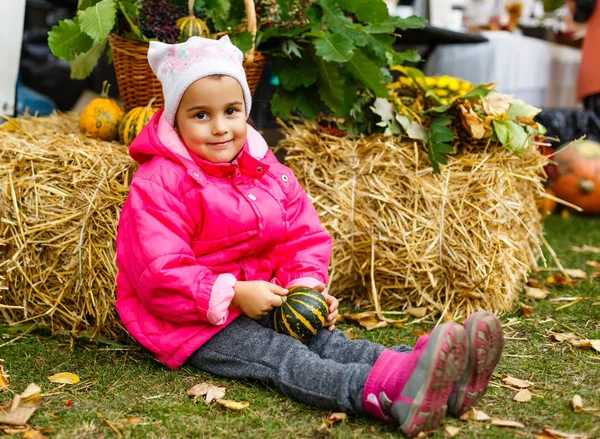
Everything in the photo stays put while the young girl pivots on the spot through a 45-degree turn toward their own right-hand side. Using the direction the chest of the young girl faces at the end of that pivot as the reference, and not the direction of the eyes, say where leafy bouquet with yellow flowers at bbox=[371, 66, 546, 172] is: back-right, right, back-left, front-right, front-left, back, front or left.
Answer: back-left

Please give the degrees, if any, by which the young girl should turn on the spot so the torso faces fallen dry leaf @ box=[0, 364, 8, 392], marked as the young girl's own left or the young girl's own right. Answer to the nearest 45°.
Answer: approximately 135° to the young girl's own right

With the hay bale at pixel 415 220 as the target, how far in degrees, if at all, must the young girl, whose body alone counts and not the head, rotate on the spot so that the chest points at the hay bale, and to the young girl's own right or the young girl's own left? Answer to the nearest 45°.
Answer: approximately 90° to the young girl's own left

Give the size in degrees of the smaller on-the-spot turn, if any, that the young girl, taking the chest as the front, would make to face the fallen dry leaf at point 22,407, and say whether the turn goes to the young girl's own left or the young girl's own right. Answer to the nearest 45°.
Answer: approximately 90° to the young girl's own right

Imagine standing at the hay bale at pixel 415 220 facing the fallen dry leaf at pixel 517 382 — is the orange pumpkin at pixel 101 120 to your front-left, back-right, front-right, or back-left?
back-right

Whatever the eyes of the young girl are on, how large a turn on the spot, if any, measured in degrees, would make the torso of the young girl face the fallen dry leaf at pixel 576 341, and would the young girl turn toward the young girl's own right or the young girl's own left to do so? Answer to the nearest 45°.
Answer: approximately 45° to the young girl's own left
